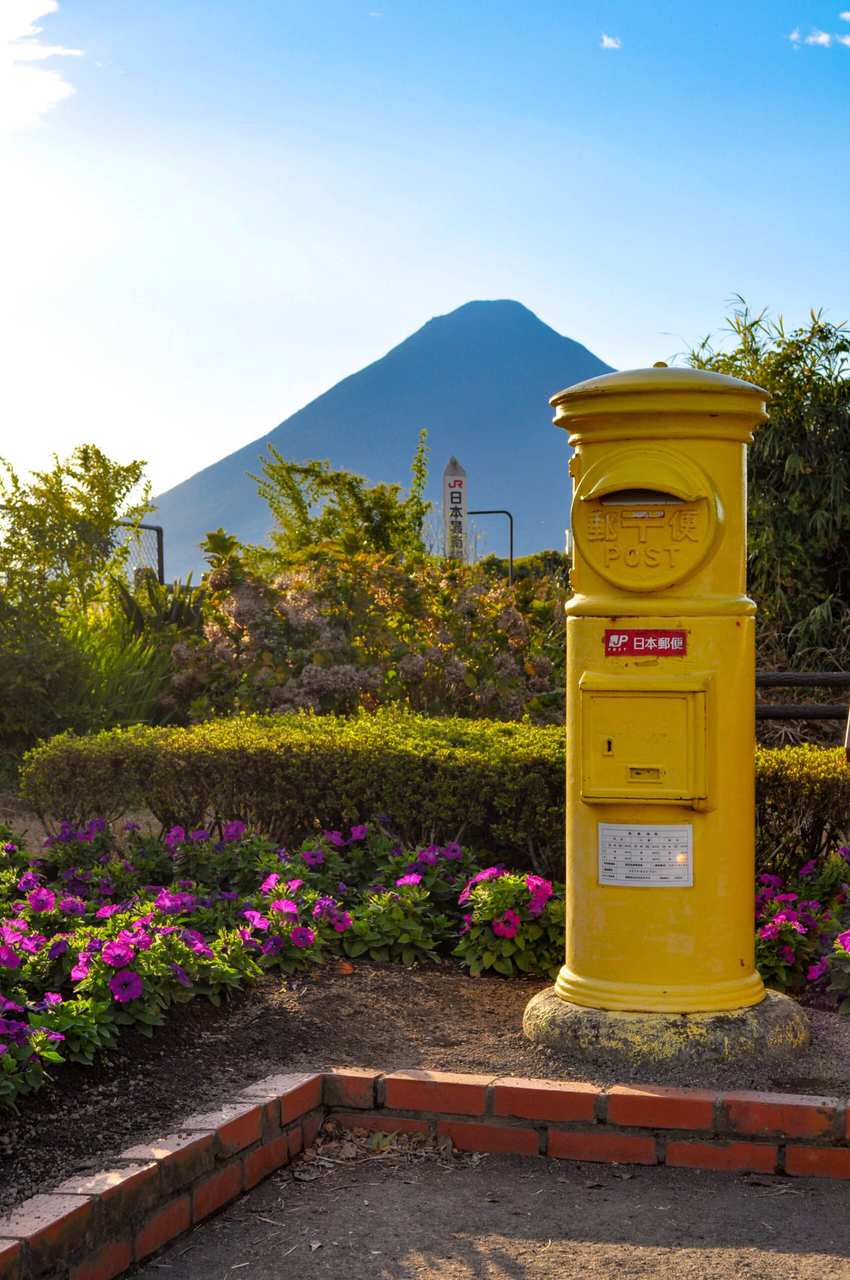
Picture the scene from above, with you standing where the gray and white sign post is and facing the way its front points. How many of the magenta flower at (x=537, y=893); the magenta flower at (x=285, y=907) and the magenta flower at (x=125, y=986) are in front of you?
3

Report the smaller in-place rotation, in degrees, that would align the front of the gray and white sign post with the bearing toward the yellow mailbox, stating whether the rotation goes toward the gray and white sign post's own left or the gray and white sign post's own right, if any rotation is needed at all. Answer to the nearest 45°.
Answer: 0° — it already faces it

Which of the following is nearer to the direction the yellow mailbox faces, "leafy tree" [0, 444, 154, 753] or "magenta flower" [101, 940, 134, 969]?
the magenta flower

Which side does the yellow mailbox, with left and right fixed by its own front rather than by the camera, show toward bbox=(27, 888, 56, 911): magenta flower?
right

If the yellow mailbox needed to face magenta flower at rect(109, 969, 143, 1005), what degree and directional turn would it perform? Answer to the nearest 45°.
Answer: approximately 90° to its right

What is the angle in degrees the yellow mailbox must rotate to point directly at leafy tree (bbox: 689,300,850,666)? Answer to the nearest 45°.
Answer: approximately 180°

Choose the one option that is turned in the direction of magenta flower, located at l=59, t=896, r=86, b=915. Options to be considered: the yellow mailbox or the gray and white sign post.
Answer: the gray and white sign post

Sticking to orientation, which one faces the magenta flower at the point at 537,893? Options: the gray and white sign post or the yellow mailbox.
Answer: the gray and white sign post

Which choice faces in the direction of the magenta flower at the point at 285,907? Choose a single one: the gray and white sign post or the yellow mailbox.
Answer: the gray and white sign post

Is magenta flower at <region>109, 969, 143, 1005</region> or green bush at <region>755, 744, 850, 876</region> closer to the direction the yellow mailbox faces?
the magenta flower

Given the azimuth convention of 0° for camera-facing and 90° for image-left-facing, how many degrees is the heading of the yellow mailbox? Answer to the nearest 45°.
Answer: approximately 0°

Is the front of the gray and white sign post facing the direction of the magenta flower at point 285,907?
yes

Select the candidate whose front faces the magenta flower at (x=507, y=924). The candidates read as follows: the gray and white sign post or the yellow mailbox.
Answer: the gray and white sign post
